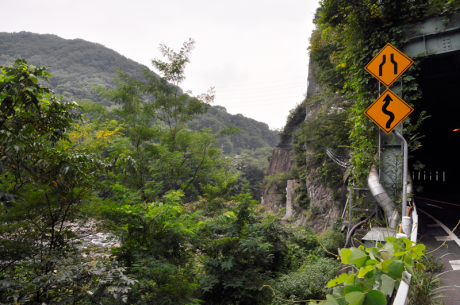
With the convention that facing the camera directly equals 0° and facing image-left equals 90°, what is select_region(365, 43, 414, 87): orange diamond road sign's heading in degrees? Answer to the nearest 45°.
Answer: approximately 0°

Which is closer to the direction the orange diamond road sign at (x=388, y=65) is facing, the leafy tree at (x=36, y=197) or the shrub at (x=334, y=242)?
the leafy tree

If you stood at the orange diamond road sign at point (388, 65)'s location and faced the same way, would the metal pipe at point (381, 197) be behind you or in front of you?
behind

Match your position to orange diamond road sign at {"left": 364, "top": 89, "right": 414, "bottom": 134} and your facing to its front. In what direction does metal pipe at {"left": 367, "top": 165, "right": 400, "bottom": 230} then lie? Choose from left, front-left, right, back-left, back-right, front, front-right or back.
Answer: back
